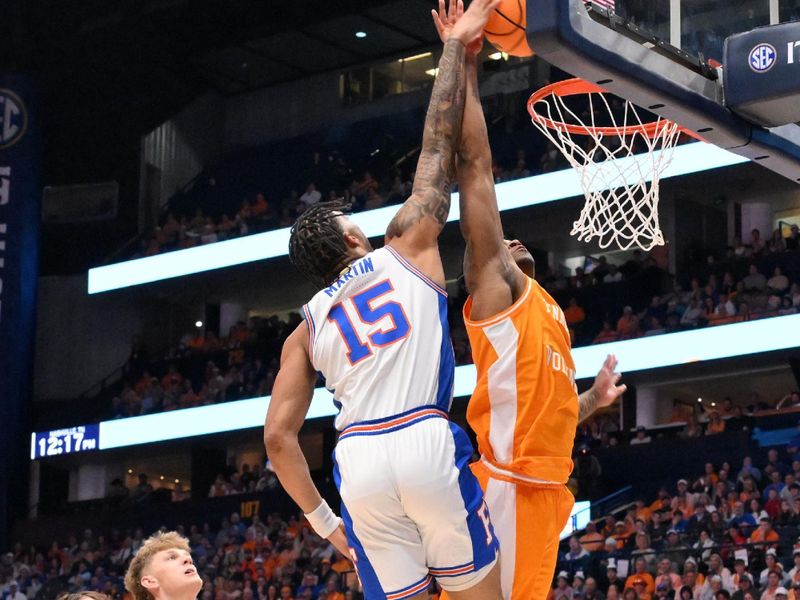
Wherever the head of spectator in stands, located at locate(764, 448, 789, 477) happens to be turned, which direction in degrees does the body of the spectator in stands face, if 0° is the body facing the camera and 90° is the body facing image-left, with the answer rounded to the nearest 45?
approximately 45°

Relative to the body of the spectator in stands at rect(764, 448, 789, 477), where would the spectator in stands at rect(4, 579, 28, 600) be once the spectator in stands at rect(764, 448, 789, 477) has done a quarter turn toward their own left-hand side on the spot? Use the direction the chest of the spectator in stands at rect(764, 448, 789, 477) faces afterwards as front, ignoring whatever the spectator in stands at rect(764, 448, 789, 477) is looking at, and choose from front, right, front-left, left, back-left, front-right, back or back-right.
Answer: back-right

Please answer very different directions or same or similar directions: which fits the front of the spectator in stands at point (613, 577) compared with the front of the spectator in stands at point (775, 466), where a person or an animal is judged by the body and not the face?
same or similar directions

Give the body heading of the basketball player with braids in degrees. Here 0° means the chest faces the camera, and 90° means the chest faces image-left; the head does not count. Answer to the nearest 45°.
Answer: approximately 180°

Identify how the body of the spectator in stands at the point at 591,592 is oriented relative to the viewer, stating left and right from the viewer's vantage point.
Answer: facing the viewer and to the left of the viewer

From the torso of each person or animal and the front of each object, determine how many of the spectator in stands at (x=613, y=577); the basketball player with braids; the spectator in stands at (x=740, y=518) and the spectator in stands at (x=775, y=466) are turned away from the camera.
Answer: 1

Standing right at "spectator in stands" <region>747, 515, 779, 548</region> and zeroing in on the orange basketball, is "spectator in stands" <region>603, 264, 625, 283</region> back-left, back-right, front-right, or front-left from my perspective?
back-right

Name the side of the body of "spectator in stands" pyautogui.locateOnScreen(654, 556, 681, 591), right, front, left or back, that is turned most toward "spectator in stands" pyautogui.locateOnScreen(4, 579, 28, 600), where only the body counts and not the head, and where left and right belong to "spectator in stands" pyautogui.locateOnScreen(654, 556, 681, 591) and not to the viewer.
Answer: right

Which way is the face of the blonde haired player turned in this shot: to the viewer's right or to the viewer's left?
to the viewer's right

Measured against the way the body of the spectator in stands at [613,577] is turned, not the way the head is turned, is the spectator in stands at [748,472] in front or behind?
behind

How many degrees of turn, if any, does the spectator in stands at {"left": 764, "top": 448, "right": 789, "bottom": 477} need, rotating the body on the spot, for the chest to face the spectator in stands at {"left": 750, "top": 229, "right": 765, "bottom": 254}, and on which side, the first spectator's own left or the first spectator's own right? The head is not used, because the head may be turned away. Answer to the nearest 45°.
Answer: approximately 135° to the first spectator's own right

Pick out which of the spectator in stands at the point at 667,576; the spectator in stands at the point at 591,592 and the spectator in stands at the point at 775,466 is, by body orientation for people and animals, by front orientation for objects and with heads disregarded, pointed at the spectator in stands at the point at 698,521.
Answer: the spectator in stands at the point at 775,466

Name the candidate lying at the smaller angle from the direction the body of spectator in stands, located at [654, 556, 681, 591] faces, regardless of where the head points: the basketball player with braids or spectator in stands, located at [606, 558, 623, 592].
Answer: the basketball player with braids

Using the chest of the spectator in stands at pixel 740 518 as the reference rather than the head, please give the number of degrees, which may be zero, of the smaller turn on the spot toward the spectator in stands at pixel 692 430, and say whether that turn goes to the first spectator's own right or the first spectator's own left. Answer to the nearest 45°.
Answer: approximately 135° to the first spectator's own right

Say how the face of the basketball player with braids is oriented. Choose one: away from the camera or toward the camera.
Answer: away from the camera

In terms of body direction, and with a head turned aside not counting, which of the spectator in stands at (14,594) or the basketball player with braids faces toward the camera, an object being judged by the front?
the spectator in stands

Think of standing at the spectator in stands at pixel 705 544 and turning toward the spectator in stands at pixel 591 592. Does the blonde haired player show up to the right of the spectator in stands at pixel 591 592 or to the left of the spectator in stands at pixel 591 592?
left

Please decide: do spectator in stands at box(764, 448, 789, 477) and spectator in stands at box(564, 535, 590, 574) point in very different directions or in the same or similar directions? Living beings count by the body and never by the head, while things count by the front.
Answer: same or similar directions

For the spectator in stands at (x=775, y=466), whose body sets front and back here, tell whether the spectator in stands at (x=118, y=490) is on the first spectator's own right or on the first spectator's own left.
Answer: on the first spectator's own right
